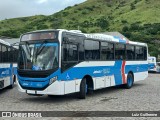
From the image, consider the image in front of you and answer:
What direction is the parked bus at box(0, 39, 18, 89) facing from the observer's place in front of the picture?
facing the viewer and to the left of the viewer

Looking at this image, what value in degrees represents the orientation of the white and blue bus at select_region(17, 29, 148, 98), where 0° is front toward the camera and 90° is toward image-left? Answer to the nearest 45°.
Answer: approximately 45°

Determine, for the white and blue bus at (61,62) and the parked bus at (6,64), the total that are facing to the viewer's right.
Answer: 0

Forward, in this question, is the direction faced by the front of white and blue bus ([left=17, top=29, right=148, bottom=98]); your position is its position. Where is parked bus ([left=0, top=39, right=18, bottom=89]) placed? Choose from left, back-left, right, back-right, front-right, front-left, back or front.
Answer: right

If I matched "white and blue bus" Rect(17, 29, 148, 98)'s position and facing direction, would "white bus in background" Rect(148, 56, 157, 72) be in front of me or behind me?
behind

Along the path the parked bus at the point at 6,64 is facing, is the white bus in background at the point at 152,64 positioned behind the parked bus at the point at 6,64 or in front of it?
behind

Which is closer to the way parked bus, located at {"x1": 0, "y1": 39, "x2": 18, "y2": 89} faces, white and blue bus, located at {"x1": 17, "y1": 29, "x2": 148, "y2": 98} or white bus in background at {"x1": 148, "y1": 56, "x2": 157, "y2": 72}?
the white and blue bus
